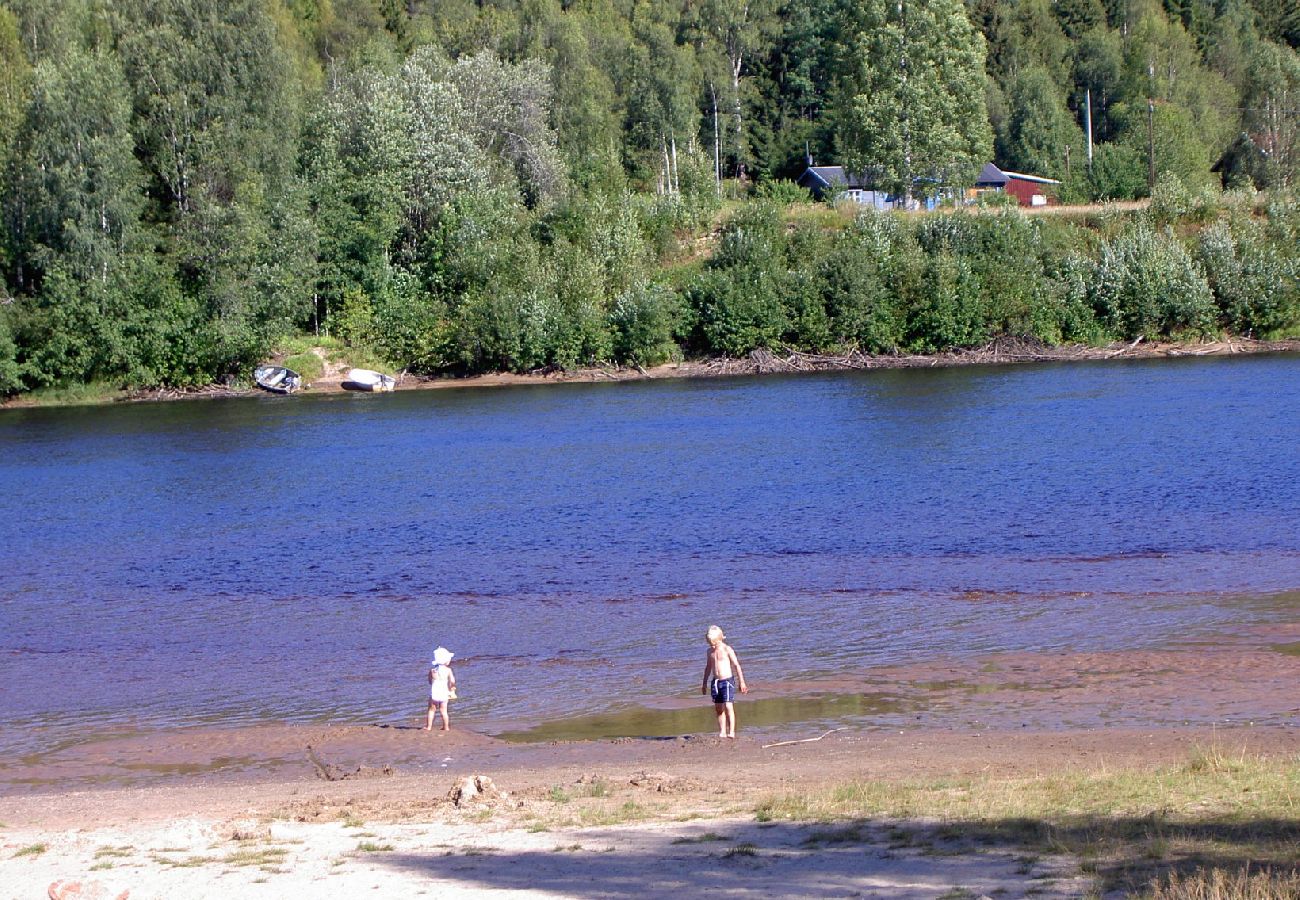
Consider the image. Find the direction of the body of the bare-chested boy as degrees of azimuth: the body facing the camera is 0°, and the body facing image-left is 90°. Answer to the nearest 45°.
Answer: approximately 45°

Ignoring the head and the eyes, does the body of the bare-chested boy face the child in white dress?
no
